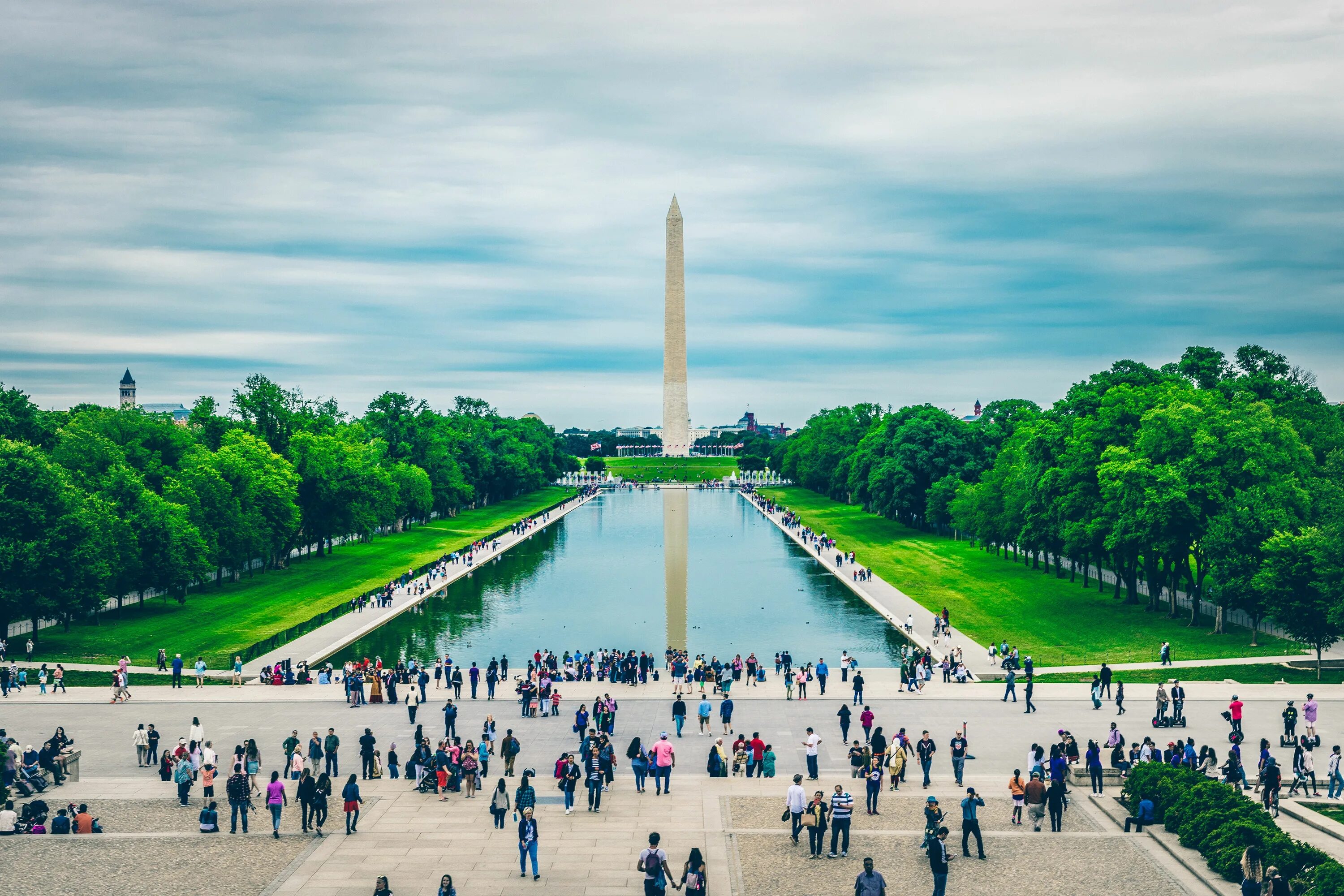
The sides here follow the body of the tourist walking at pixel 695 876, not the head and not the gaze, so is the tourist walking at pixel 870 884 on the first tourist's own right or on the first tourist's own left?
on the first tourist's own right

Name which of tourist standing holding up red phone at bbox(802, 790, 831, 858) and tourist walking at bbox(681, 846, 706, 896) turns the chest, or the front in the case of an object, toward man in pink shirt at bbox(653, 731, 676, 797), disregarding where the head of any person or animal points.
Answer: tourist walking at bbox(681, 846, 706, 896)

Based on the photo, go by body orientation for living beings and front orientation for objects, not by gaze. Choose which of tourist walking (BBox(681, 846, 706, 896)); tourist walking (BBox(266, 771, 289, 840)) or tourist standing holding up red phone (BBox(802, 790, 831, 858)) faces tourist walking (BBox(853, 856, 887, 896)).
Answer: tourist standing holding up red phone (BBox(802, 790, 831, 858))

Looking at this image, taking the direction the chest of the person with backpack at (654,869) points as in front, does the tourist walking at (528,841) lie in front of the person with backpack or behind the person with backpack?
in front

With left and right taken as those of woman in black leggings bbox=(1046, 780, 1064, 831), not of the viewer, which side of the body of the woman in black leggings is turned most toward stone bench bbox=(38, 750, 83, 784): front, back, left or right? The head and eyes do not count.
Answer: left

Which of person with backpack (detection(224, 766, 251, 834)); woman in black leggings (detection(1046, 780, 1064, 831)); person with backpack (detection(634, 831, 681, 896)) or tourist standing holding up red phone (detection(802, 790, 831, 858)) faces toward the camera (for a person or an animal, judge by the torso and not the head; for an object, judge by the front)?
the tourist standing holding up red phone

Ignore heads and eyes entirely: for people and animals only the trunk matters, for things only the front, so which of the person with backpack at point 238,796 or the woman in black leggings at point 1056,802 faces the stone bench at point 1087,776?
the woman in black leggings

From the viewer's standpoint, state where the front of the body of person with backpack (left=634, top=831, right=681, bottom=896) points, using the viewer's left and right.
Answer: facing away from the viewer

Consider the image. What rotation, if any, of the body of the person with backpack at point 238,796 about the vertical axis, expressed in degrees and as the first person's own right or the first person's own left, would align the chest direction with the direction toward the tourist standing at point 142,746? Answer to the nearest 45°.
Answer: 0° — they already face them

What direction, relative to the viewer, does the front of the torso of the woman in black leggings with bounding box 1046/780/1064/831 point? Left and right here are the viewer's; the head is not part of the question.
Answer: facing away from the viewer

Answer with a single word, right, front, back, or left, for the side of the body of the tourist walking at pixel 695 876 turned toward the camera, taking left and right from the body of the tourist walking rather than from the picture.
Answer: back

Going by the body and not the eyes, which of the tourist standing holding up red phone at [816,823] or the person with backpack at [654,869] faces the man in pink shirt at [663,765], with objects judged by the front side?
the person with backpack

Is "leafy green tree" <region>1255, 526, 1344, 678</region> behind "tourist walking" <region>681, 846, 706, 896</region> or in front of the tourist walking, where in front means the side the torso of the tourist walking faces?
in front

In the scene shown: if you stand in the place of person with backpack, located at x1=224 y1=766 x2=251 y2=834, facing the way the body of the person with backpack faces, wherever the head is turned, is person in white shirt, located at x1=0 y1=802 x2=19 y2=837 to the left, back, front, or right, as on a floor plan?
left

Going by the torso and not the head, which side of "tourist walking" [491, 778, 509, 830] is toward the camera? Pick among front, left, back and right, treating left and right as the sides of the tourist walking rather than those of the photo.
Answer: back

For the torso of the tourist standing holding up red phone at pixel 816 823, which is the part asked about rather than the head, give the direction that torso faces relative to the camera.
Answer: toward the camera
